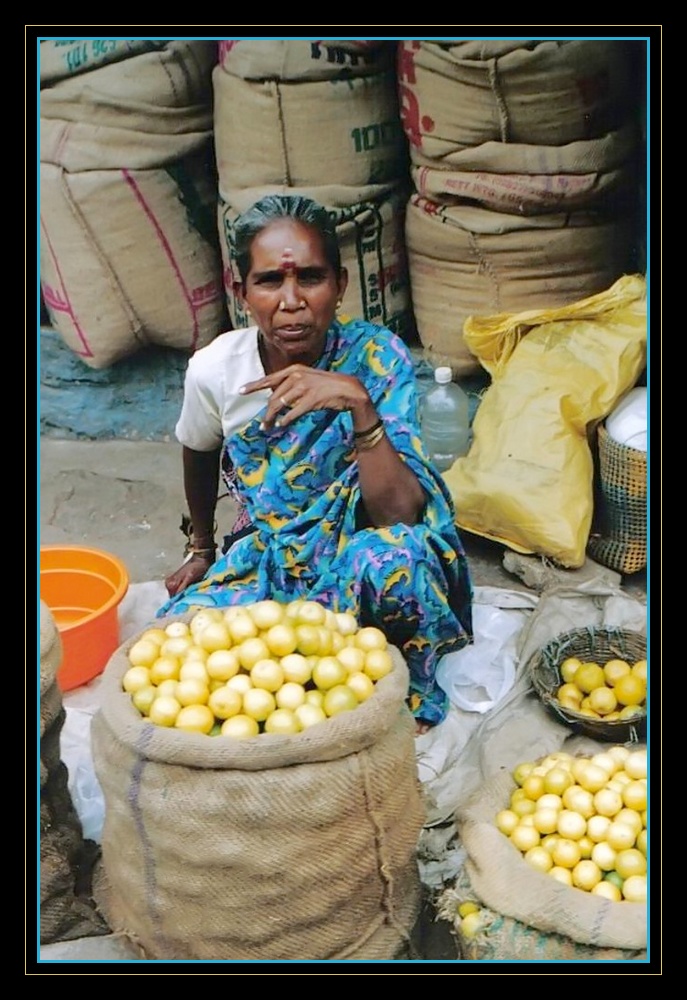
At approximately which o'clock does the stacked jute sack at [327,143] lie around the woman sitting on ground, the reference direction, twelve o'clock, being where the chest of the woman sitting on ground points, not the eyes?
The stacked jute sack is roughly at 6 o'clock from the woman sitting on ground.

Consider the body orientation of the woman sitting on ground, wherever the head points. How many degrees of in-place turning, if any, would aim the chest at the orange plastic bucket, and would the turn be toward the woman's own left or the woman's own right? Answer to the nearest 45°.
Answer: approximately 135° to the woman's own right

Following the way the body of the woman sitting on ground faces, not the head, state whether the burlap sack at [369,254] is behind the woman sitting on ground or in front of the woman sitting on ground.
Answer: behind

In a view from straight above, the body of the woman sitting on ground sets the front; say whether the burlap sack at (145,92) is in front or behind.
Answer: behind

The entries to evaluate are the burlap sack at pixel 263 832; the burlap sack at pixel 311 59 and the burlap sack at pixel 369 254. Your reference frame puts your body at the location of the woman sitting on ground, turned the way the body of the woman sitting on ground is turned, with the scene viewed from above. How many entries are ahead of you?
1

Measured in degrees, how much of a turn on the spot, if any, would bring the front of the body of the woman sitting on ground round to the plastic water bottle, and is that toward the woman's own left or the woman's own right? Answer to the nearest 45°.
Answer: approximately 180°

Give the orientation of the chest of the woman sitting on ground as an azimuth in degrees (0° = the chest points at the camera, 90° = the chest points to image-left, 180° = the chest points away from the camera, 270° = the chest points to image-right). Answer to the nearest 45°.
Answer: approximately 0°
